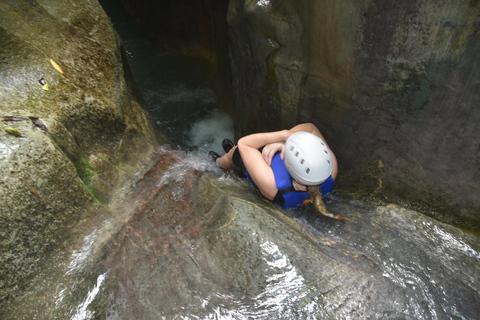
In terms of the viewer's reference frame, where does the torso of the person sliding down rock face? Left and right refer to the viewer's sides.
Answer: facing away from the viewer and to the left of the viewer
